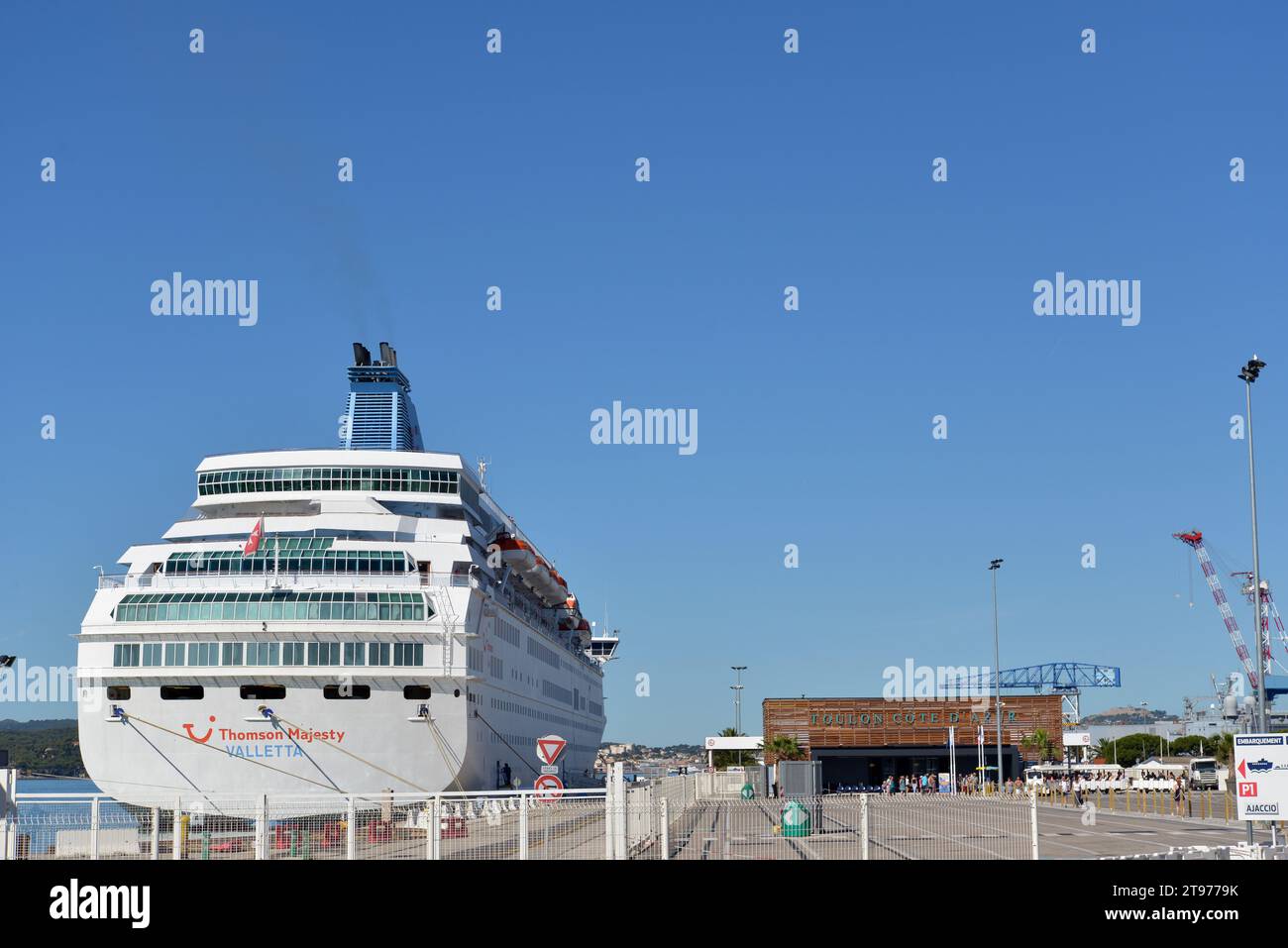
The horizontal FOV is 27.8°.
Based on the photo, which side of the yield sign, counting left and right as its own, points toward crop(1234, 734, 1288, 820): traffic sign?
left

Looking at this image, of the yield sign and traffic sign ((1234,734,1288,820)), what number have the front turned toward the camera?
2

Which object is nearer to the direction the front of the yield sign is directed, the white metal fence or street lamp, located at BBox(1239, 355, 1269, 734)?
the white metal fence

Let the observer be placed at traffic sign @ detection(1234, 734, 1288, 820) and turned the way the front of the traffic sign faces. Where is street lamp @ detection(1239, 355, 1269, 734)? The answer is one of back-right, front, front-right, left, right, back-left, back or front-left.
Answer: back

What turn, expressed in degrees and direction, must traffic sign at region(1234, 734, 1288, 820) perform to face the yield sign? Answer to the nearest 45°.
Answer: approximately 90° to its right

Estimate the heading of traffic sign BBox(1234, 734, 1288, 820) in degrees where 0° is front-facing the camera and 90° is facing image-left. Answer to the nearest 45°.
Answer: approximately 0°
